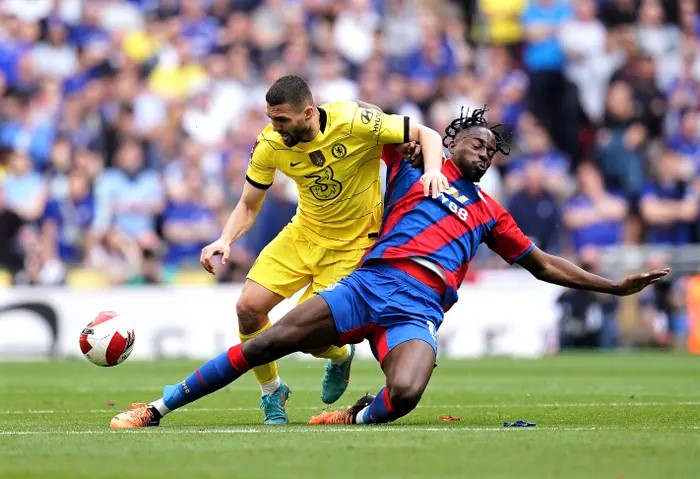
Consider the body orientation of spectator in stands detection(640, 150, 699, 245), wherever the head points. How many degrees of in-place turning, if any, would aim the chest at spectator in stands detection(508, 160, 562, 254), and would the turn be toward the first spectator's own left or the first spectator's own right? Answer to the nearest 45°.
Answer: approximately 90° to the first spectator's own right

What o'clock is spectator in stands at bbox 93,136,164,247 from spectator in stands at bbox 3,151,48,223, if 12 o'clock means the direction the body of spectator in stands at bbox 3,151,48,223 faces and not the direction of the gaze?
spectator in stands at bbox 93,136,164,247 is roughly at 10 o'clock from spectator in stands at bbox 3,151,48,223.

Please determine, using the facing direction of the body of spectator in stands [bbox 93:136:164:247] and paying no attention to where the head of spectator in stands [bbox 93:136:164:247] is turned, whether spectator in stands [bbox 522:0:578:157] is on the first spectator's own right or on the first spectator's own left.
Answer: on the first spectator's own left

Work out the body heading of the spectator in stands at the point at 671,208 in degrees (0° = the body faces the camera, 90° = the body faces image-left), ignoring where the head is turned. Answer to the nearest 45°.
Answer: approximately 0°

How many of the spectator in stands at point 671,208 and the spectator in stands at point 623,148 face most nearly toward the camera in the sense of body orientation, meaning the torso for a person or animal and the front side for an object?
2

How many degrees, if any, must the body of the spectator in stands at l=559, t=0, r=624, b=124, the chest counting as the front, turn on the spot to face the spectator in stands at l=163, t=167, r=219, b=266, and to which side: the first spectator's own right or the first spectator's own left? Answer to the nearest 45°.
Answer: approximately 90° to the first spectator's own right

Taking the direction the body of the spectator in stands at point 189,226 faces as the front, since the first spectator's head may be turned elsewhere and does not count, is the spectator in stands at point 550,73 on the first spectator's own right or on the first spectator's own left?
on the first spectator's own left

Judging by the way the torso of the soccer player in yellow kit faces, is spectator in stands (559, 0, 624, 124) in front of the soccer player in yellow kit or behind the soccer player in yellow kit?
behind
